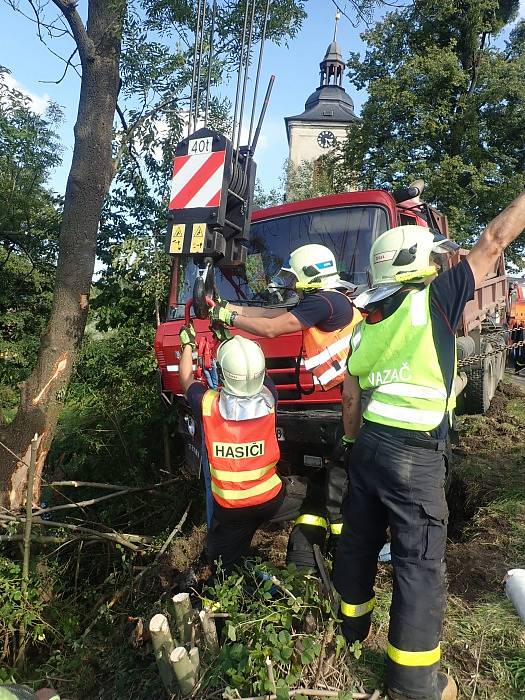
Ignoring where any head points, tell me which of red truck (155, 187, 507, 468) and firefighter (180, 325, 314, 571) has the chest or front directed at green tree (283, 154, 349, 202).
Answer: the firefighter

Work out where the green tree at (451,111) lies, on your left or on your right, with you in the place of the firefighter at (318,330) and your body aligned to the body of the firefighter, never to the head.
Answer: on your right

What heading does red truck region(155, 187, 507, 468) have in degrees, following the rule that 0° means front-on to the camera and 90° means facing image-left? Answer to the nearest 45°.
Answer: approximately 45°

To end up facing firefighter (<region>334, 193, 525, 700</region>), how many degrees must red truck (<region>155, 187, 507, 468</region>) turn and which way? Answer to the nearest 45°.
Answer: approximately 45° to its left

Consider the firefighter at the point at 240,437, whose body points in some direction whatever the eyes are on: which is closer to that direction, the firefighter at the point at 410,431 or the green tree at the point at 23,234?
the green tree

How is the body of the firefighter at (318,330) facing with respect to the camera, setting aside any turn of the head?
to the viewer's left

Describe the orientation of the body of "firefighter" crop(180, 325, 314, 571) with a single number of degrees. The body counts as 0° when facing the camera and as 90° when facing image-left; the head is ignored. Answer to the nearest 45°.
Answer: approximately 180°
